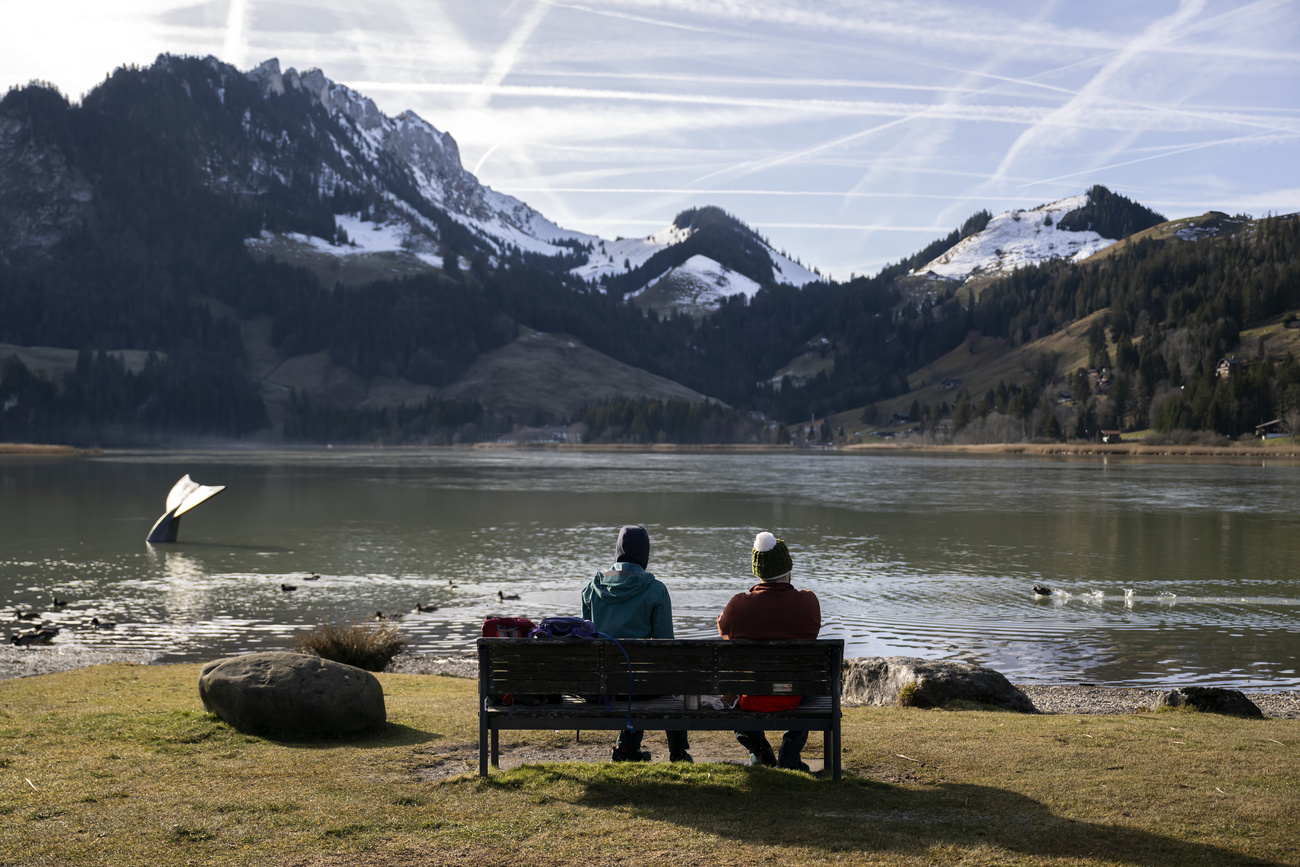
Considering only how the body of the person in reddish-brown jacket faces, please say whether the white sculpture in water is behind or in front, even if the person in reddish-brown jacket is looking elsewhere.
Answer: in front

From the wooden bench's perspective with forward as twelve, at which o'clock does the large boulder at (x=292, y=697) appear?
The large boulder is roughly at 10 o'clock from the wooden bench.

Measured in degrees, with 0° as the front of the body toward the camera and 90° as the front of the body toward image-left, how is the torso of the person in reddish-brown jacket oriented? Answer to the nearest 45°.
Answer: approximately 180°

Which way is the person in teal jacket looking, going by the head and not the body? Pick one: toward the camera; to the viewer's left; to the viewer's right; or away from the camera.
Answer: away from the camera

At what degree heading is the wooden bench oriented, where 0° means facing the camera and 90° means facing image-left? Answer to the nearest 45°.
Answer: approximately 180°

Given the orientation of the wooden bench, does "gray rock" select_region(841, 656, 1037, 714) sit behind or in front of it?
in front

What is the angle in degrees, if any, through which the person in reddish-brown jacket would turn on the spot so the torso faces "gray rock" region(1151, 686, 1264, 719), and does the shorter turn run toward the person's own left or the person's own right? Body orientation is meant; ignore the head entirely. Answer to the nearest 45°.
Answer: approximately 45° to the person's own right
